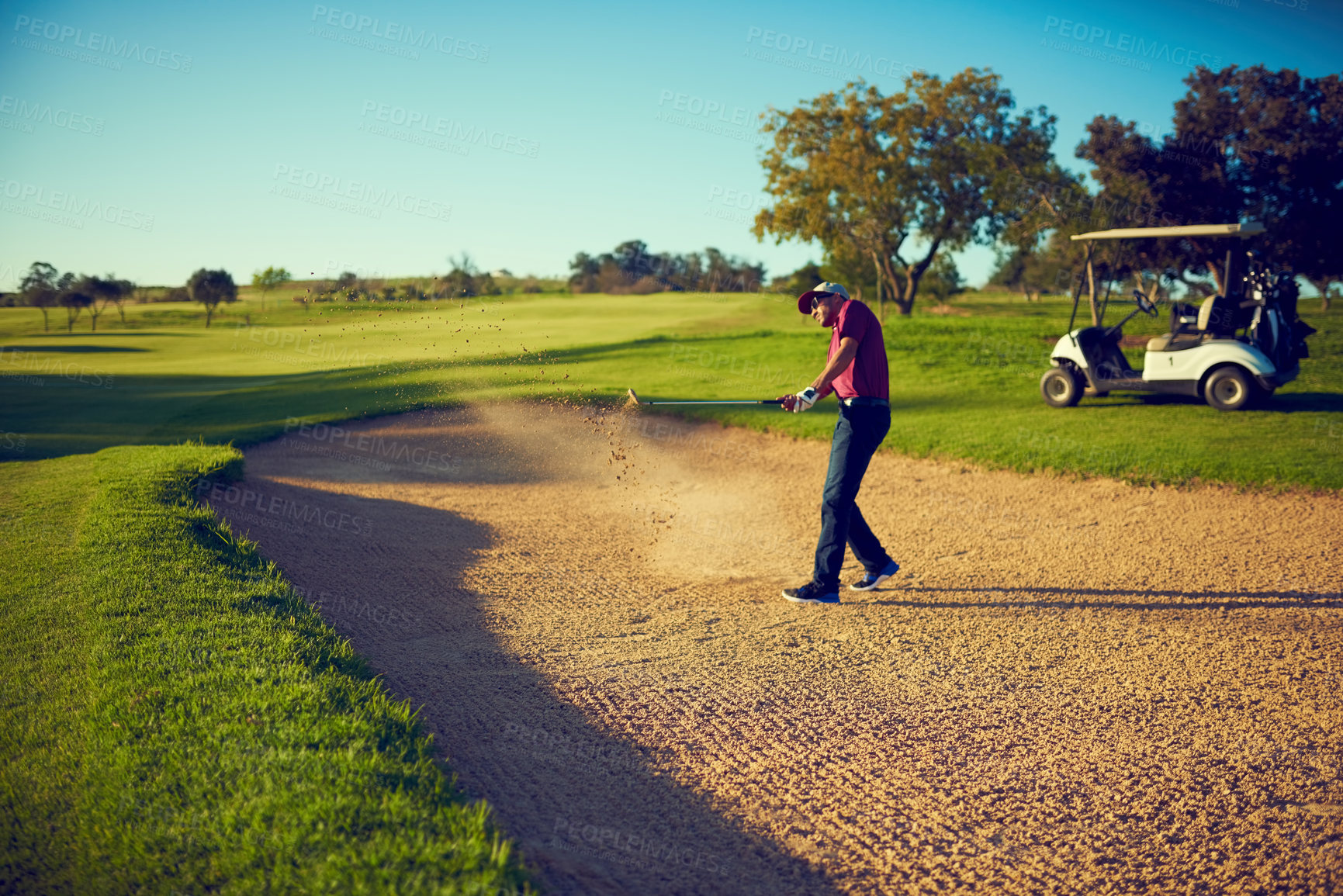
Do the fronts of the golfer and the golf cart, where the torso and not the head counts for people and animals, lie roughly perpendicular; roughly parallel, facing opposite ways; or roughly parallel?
roughly parallel

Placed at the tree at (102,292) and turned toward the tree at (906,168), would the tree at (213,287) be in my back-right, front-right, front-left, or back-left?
front-left

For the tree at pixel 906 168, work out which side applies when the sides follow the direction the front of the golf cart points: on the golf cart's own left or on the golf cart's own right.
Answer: on the golf cart's own right

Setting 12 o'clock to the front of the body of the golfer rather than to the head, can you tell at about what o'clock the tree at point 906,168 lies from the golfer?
The tree is roughly at 3 o'clock from the golfer.

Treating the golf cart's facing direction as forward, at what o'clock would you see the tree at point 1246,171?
The tree is roughly at 3 o'clock from the golf cart.

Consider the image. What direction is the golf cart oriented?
to the viewer's left

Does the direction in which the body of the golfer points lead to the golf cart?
no

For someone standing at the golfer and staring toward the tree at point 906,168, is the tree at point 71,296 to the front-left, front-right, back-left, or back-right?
front-left

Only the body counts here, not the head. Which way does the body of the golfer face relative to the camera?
to the viewer's left

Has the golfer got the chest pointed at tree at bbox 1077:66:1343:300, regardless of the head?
no
